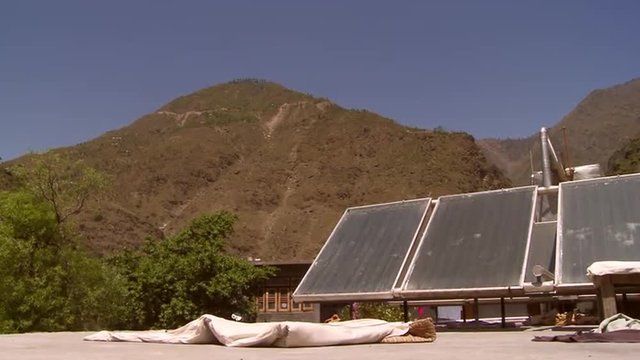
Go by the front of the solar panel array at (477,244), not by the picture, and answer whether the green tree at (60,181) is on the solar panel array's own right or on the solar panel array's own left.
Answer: on the solar panel array's own right

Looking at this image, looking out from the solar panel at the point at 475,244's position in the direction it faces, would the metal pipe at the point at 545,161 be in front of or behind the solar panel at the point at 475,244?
behind

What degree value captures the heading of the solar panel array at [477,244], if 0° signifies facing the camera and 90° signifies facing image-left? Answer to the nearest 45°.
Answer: approximately 45°

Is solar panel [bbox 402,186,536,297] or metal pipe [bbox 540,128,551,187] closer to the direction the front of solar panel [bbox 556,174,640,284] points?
the solar panel [bbox 402,186,536,297]

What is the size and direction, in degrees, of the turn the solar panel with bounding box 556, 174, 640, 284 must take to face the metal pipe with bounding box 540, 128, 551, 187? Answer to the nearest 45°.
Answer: approximately 135° to its right

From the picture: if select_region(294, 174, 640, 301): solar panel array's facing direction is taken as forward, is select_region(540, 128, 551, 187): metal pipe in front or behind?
behind

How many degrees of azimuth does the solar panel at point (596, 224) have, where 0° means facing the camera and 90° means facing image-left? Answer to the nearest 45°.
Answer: approximately 45°
